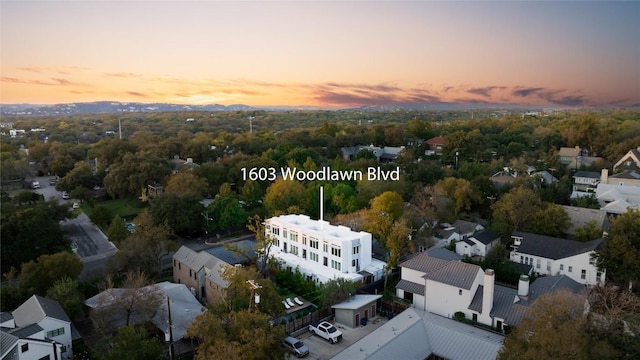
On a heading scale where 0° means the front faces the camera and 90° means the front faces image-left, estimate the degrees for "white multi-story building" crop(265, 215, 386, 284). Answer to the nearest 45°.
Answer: approximately 45°

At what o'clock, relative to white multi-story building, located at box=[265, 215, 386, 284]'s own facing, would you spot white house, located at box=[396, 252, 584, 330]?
The white house is roughly at 9 o'clock from the white multi-story building.

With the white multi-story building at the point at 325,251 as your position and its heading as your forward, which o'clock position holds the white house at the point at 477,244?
The white house is roughly at 7 o'clock from the white multi-story building.

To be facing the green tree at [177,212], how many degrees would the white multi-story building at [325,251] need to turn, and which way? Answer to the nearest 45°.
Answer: approximately 90° to its right

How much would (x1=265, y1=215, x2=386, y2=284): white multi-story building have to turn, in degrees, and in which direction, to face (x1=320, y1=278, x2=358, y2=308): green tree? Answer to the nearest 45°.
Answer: approximately 45° to its left

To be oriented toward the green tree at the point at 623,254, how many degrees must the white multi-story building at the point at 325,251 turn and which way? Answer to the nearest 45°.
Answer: approximately 135° to its left

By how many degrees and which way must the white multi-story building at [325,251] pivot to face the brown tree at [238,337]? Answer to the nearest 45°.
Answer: approximately 45° to its left

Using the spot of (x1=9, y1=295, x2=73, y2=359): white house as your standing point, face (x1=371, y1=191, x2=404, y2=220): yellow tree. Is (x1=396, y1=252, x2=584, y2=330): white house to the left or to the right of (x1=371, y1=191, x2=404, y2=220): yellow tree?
right

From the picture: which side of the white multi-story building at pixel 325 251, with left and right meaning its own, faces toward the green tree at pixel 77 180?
right

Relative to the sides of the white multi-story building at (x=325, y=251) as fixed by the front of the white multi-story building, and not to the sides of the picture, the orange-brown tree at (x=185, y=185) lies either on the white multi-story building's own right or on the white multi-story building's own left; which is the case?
on the white multi-story building's own right

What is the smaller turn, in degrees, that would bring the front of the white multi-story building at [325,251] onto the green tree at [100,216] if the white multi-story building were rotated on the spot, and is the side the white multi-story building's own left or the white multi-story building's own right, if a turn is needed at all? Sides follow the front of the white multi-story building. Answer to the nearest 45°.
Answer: approximately 90° to the white multi-story building's own right
